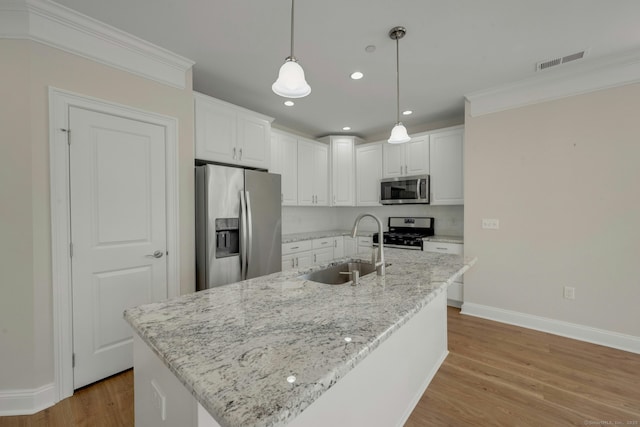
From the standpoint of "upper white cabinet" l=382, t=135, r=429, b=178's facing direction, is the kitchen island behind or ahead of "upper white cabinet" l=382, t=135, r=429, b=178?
ahead

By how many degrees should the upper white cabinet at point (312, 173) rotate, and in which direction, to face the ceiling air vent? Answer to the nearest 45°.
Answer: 0° — it already faces it

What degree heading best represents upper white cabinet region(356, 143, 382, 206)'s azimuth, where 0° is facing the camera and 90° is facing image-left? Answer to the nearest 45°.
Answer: approximately 45°

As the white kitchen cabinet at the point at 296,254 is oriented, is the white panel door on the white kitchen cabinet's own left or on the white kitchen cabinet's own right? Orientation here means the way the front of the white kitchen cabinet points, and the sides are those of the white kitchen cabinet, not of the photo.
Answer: on the white kitchen cabinet's own right

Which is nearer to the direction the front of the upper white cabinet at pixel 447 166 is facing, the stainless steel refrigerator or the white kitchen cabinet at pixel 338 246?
the stainless steel refrigerator

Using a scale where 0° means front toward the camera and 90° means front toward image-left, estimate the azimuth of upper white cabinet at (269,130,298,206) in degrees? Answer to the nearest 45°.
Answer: approximately 315°

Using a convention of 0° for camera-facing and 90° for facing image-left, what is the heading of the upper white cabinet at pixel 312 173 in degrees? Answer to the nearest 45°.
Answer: approximately 315°

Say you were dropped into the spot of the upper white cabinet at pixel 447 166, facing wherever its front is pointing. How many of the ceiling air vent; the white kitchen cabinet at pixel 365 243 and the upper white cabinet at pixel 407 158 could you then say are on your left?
1

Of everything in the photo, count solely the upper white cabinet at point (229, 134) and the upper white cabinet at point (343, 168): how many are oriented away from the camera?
0

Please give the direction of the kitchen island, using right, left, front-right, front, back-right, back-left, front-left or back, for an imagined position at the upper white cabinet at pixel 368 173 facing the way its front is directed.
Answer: front-left
